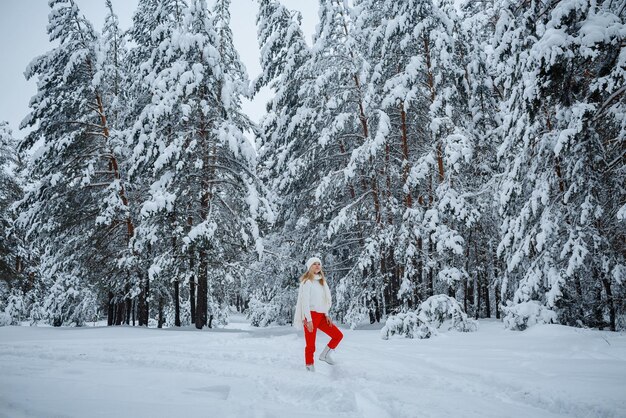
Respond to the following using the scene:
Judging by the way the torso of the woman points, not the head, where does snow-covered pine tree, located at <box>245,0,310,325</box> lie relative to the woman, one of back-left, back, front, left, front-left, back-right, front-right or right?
back-left

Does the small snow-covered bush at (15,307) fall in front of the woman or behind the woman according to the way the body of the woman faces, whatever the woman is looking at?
behind

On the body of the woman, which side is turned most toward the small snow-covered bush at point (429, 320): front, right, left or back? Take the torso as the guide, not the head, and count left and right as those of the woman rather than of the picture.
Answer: left

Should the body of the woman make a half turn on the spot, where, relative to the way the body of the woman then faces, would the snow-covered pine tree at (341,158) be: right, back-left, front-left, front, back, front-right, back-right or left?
front-right

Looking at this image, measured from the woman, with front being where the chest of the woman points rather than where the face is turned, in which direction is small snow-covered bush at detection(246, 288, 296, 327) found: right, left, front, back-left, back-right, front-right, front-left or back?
back-left

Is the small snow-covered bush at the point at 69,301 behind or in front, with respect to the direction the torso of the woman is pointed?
behind

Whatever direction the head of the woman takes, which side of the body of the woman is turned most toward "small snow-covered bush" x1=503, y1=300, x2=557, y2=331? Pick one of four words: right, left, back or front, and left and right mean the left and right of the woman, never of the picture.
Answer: left

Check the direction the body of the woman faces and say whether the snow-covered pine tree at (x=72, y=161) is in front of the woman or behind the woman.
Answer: behind
